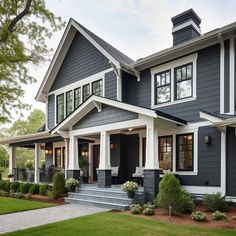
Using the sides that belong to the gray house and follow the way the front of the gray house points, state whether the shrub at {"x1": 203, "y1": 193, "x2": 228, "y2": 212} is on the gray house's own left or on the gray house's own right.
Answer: on the gray house's own left

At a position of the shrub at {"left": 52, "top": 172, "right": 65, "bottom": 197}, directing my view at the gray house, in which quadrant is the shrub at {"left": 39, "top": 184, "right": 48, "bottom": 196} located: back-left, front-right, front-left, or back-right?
back-left

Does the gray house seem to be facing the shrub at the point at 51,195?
no

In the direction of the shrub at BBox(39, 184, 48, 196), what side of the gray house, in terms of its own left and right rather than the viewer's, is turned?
right

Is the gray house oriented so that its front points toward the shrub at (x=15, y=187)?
no

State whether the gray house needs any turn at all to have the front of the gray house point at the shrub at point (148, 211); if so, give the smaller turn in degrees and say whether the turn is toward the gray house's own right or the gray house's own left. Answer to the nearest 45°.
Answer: approximately 45° to the gray house's own left
